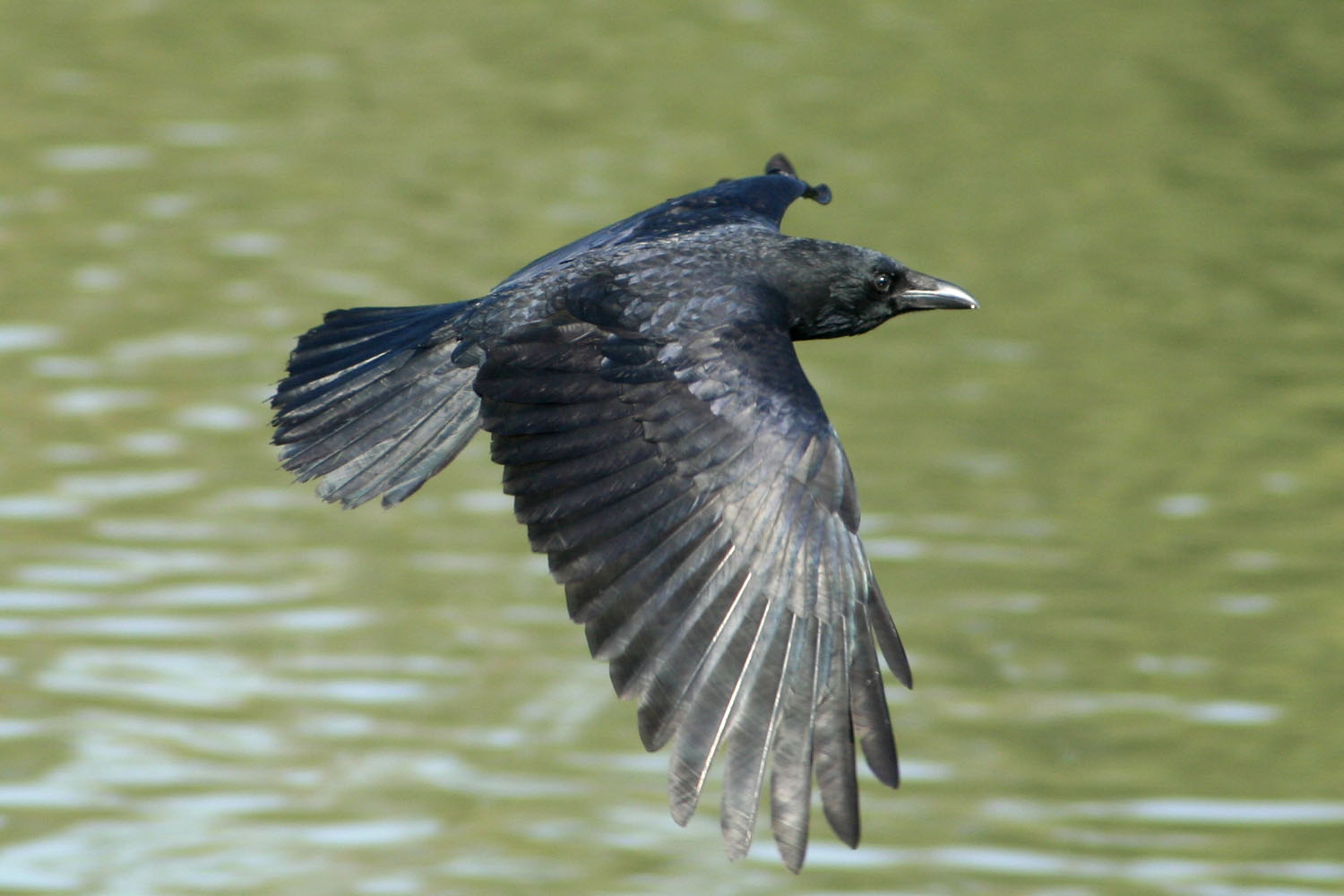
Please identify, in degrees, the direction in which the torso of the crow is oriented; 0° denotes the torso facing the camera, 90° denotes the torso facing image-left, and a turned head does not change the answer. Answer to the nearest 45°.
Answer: approximately 270°
